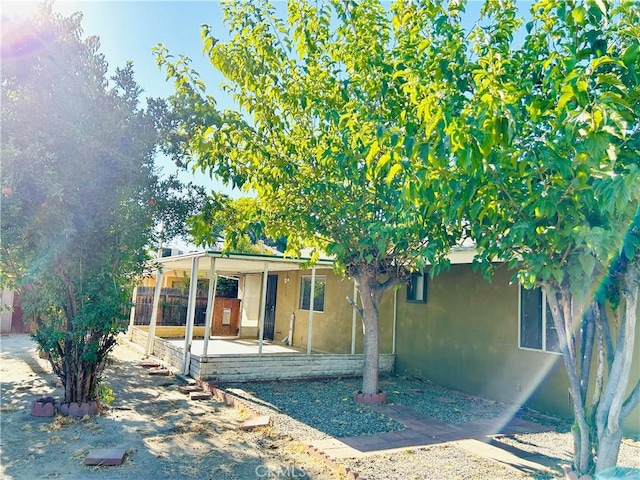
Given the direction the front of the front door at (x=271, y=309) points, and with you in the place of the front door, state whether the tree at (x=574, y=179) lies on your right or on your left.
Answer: on your left

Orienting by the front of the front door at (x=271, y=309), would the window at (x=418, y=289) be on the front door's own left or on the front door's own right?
on the front door's own left

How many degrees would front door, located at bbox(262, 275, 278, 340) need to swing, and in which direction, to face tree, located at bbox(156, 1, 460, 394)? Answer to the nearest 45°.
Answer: approximately 45° to its left

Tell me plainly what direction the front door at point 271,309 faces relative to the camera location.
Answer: facing the viewer and to the left of the viewer

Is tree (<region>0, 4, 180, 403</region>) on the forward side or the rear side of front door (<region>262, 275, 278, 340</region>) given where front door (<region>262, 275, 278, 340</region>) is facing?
on the forward side

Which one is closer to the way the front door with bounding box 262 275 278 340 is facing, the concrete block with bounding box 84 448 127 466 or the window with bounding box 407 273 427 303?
the concrete block

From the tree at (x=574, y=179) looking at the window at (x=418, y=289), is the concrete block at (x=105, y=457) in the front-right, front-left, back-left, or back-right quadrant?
front-left
